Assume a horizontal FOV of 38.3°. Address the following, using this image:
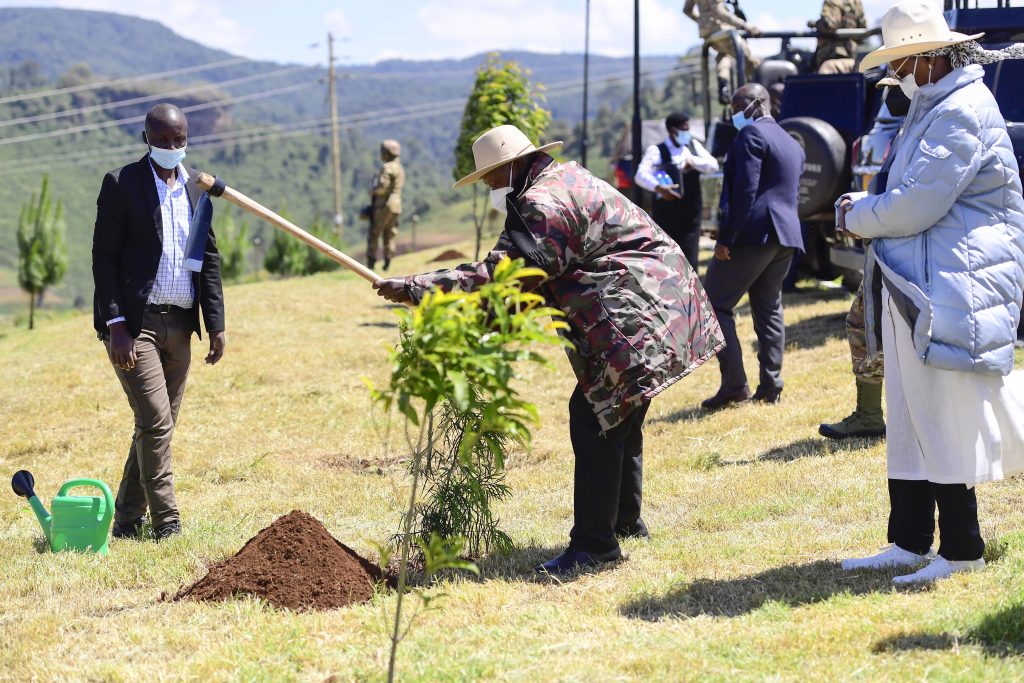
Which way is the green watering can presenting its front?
to the viewer's left

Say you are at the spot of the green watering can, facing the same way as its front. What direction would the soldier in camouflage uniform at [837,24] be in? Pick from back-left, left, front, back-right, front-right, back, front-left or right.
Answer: back-right

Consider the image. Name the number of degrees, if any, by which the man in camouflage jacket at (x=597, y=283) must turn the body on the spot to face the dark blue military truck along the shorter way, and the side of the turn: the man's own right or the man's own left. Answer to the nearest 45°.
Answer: approximately 90° to the man's own right

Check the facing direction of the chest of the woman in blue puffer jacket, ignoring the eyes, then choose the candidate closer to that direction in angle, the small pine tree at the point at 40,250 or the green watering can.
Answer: the green watering can

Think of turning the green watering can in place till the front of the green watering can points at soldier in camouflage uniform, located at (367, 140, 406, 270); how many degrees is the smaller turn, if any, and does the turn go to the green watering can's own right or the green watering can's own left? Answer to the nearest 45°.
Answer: approximately 90° to the green watering can's own right

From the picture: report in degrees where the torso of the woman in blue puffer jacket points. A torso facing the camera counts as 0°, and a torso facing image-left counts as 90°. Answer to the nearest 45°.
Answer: approximately 90°

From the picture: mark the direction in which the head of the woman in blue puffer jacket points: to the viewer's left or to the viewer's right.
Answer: to the viewer's left

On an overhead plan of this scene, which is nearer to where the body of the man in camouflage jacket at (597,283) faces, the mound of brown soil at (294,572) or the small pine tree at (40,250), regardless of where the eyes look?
the mound of brown soil

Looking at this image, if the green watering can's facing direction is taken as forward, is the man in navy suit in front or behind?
behind

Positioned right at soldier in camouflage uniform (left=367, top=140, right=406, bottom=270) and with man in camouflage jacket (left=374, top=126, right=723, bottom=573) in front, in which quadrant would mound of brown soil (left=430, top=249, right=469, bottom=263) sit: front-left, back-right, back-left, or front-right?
back-left
